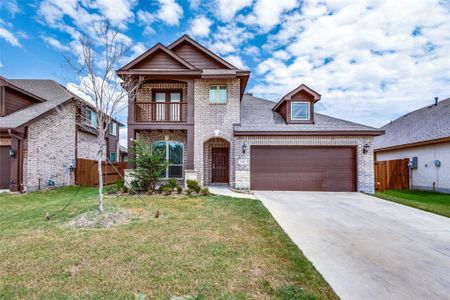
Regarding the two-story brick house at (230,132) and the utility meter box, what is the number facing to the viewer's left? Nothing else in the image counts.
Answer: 1

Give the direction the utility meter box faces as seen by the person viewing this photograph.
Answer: facing to the left of the viewer

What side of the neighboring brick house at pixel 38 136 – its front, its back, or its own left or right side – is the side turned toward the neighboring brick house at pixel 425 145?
left

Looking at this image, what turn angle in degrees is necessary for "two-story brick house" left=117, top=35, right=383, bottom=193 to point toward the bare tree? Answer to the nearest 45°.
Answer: approximately 45° to its right

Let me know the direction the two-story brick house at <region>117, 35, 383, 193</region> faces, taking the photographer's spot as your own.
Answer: facing the viewer

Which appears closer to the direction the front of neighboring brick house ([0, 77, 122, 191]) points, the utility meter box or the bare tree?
the bare tree

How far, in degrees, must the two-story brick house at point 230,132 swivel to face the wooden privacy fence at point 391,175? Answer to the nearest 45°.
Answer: approximately 90° to its left

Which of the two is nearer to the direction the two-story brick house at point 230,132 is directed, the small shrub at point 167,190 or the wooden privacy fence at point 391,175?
the small shrub

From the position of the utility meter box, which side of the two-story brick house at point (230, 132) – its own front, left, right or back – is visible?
left

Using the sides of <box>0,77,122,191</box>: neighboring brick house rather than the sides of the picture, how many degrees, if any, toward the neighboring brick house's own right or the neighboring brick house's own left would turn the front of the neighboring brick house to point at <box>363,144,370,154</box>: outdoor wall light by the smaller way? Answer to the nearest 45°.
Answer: approximately 90° to the neighboring brick house's own left
